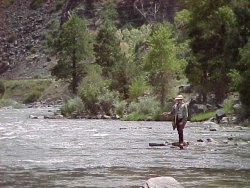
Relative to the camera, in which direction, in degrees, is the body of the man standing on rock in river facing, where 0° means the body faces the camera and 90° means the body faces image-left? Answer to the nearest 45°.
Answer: approximately 45°

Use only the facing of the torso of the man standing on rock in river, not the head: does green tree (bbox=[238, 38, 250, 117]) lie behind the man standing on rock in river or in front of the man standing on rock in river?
behind
